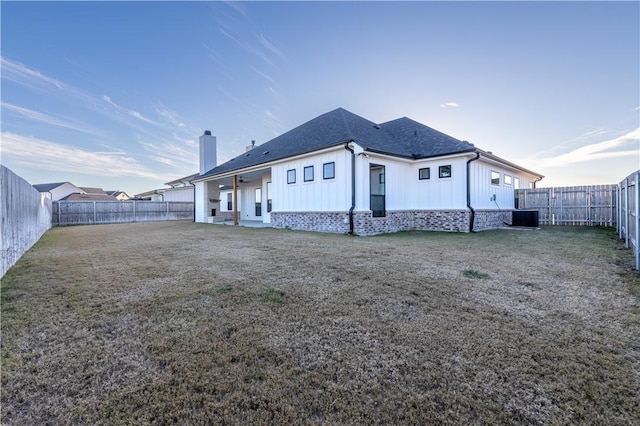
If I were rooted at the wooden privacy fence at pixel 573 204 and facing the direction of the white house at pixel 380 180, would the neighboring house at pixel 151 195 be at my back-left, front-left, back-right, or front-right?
front-right

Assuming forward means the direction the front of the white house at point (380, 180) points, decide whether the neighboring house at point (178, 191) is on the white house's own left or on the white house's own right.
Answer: on the white house's own left

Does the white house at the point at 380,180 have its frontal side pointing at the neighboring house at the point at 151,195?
no

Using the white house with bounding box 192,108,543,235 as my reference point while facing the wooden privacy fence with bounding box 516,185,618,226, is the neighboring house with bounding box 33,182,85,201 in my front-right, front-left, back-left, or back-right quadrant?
back-left

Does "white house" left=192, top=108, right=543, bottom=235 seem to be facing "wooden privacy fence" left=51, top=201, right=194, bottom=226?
no

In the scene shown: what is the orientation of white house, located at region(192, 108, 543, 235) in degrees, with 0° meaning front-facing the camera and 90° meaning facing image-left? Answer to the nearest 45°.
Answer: approximately 225°

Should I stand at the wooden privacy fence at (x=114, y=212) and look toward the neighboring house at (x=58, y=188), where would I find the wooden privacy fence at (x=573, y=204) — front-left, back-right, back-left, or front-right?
back-right

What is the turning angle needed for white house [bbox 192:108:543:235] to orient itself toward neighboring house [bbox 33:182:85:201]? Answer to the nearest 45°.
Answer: approximately 90° to its left
